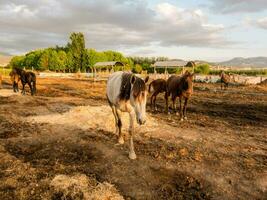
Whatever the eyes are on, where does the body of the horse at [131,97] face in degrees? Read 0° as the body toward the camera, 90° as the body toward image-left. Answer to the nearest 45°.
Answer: approximately 315°

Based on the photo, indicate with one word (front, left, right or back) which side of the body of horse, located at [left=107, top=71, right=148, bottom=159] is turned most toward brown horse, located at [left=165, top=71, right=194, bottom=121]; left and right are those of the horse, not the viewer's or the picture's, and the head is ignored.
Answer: left

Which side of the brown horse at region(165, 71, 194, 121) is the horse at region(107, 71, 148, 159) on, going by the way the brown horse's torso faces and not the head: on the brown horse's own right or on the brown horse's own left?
on the brown horse's own right
